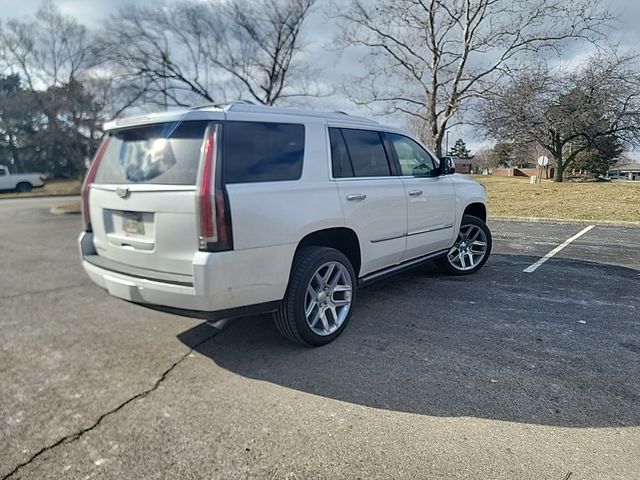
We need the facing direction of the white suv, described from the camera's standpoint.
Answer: facing away from the viewer and to the right of the viewer

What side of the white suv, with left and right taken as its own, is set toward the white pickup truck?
left

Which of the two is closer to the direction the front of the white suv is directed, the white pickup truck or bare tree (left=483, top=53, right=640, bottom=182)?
the bare tree

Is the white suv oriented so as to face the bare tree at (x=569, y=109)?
yes
